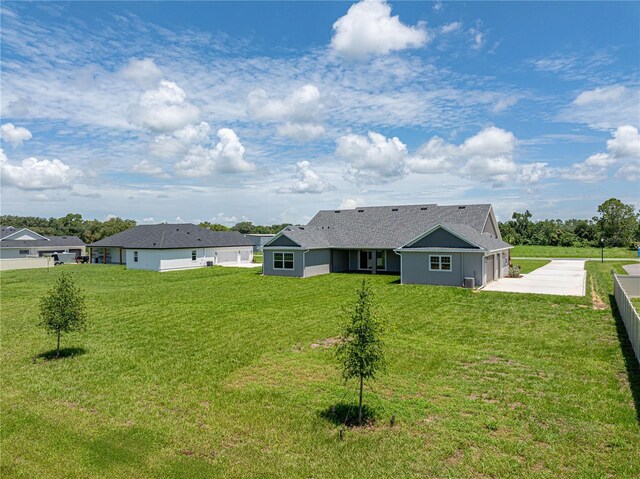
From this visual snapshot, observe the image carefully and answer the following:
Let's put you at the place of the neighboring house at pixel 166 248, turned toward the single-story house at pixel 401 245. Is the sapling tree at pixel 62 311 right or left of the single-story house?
right

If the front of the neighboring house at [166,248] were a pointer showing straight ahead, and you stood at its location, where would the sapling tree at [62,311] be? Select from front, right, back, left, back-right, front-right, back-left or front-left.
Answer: back-right

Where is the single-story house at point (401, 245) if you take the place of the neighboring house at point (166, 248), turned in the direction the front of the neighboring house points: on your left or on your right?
on your right

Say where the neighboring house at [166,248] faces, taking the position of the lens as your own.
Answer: facing away from the viewer and to the right of the viewer

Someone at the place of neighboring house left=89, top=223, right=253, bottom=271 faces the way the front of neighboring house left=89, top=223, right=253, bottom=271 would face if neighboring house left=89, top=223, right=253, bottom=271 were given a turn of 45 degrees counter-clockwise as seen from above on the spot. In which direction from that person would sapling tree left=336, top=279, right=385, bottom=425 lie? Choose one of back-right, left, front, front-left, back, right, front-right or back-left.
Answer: back
